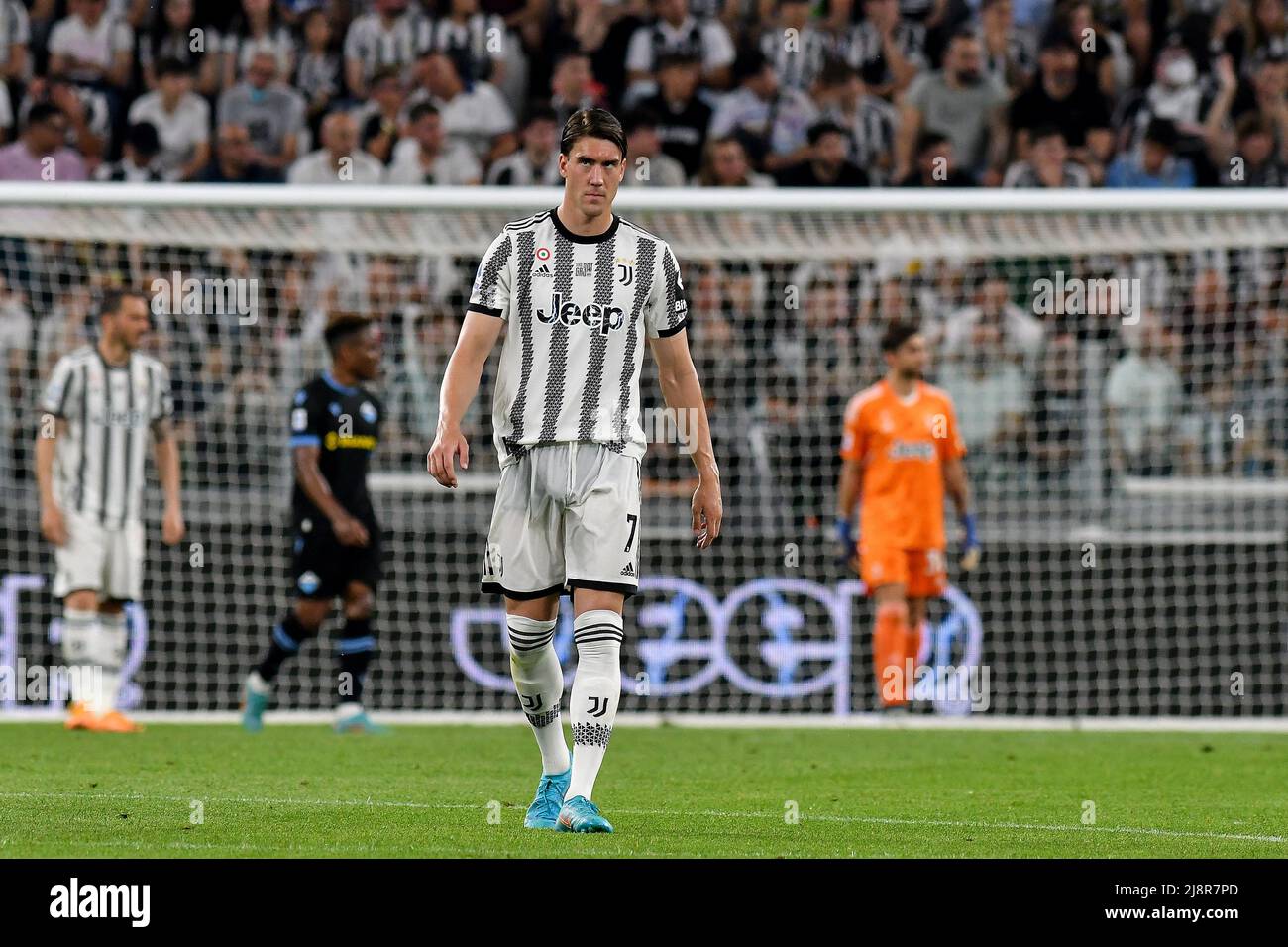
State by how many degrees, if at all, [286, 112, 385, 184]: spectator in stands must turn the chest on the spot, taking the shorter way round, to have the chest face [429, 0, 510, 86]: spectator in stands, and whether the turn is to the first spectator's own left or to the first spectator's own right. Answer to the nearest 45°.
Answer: approximately 135° to the first spectator's own left

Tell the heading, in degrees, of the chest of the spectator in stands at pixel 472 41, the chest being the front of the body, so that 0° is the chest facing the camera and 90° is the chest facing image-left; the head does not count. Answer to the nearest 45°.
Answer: approximately 0°

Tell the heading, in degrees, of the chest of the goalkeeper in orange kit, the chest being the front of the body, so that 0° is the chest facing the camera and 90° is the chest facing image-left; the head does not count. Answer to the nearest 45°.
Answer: approximately 0°

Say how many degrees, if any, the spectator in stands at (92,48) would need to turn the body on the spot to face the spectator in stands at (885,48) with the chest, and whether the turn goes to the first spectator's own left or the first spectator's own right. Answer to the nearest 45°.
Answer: approximately 90° to the first spectator's own left

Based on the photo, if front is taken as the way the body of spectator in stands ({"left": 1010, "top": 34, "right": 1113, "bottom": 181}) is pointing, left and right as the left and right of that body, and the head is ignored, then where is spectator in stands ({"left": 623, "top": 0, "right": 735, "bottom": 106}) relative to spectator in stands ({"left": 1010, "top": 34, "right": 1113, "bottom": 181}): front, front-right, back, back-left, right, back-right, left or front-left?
right

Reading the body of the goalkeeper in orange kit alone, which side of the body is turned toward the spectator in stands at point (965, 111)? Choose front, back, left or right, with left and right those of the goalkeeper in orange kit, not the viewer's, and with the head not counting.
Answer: back
